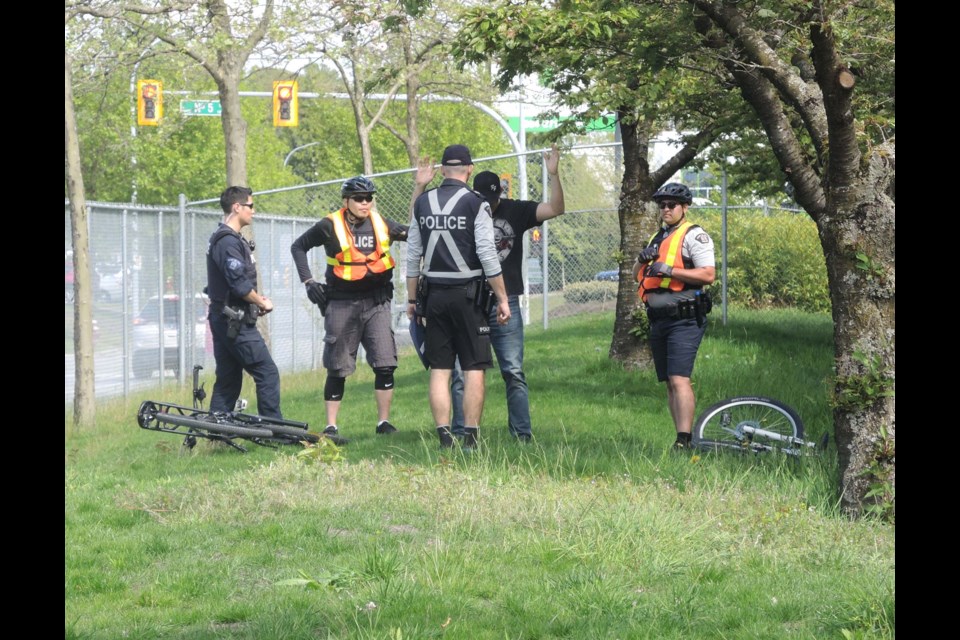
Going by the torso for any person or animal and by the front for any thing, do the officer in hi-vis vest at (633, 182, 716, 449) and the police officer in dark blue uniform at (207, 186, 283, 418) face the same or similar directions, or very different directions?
very different directions

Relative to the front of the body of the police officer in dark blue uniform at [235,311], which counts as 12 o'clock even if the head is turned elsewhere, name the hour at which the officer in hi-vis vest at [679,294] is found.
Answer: The officer in hi-vis vest is roughly at 1 o'clock from the police officer in dark blue uniform.

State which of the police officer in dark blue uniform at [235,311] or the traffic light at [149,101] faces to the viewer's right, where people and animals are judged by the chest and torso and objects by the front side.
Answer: the police officer in dark blue uniform

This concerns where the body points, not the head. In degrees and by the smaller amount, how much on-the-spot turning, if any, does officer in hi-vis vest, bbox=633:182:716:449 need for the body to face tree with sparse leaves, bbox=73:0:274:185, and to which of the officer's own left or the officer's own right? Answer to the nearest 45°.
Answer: approximately 90° to the officer's own right

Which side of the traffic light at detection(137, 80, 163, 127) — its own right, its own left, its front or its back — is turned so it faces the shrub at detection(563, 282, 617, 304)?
left

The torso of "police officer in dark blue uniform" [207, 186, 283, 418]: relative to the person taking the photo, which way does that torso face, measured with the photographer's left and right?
facing to the right of the viewer

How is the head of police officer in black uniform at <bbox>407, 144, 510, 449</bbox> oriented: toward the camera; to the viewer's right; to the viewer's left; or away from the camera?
away from the camera

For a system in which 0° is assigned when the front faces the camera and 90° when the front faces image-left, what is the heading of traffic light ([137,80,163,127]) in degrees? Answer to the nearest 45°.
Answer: approximately 0°
